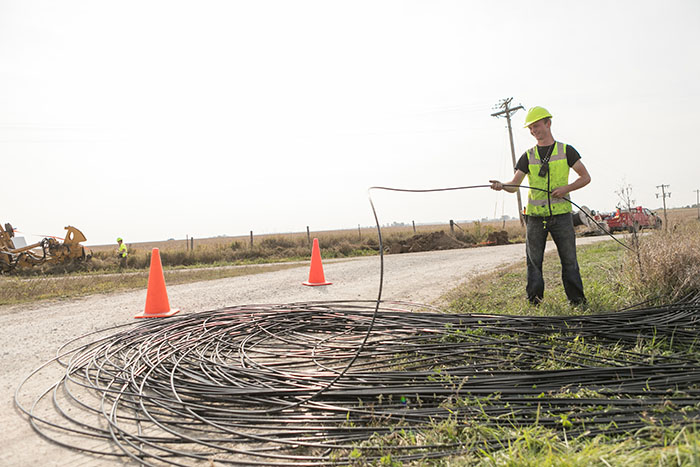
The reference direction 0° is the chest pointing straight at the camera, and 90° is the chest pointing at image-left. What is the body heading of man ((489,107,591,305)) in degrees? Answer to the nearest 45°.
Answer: approximately 0°

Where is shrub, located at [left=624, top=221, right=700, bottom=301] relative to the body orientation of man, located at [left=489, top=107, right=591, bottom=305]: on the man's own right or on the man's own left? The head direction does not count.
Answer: on the man's own left

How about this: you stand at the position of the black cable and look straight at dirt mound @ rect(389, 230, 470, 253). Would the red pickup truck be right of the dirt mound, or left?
right

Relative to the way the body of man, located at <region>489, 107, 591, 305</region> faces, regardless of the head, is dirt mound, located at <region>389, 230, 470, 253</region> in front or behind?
behind

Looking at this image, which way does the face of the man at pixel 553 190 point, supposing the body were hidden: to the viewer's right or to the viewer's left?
to the viewer's left

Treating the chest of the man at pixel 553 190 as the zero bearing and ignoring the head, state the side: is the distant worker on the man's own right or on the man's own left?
on the man's own right

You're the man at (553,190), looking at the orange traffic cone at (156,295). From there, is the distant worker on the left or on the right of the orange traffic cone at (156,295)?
right

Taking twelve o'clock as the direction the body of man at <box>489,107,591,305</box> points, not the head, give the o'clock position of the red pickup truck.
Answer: The red pickup truck is roughly at 7 o'clock from the man.
